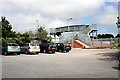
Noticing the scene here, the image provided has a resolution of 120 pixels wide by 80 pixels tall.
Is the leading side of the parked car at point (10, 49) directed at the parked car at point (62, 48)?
no
